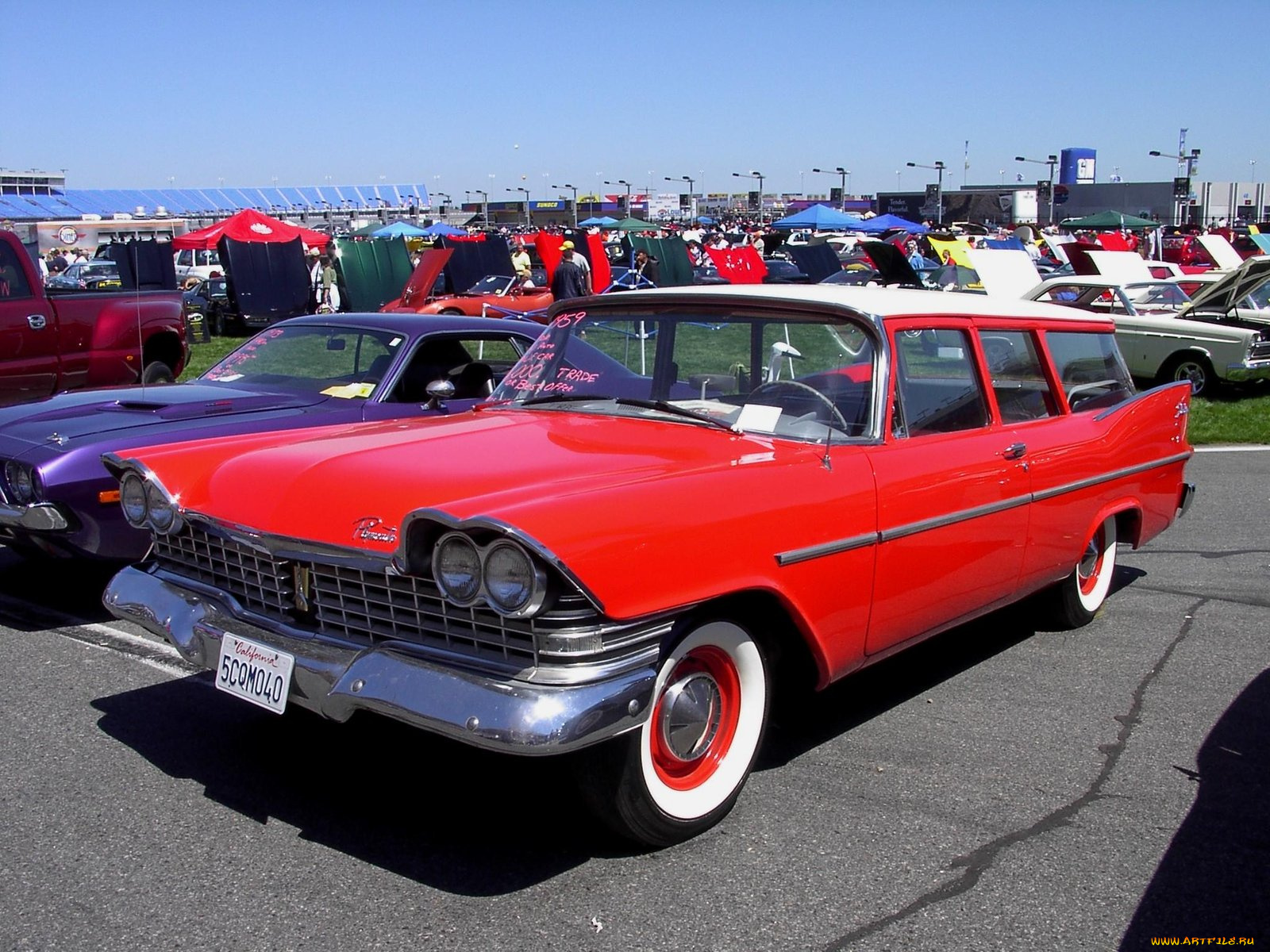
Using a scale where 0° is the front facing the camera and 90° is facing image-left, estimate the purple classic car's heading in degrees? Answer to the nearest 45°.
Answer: approximately 45°

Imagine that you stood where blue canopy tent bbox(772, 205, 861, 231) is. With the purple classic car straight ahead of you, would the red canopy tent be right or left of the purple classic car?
right

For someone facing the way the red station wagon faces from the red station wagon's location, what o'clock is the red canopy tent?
The red canopy tent is roughly at 4 o'clock from the red station wagon.

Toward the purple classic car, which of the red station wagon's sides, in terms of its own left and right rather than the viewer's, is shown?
right

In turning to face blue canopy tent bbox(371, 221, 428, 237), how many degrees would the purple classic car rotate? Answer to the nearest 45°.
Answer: approximately 135° to its right

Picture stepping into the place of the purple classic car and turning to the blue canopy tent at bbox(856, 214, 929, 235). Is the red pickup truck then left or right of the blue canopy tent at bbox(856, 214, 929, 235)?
left

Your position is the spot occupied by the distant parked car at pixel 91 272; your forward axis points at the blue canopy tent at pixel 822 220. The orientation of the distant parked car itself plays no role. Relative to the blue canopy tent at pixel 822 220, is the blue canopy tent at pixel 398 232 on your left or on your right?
left

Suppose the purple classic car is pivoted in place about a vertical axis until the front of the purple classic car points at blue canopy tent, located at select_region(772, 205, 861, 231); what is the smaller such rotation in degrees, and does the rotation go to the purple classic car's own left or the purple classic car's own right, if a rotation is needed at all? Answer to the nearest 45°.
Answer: approximately 180°

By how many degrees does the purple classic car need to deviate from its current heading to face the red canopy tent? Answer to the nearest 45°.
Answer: approximately 135° to its right

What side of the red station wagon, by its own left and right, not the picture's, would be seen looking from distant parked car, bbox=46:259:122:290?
right
